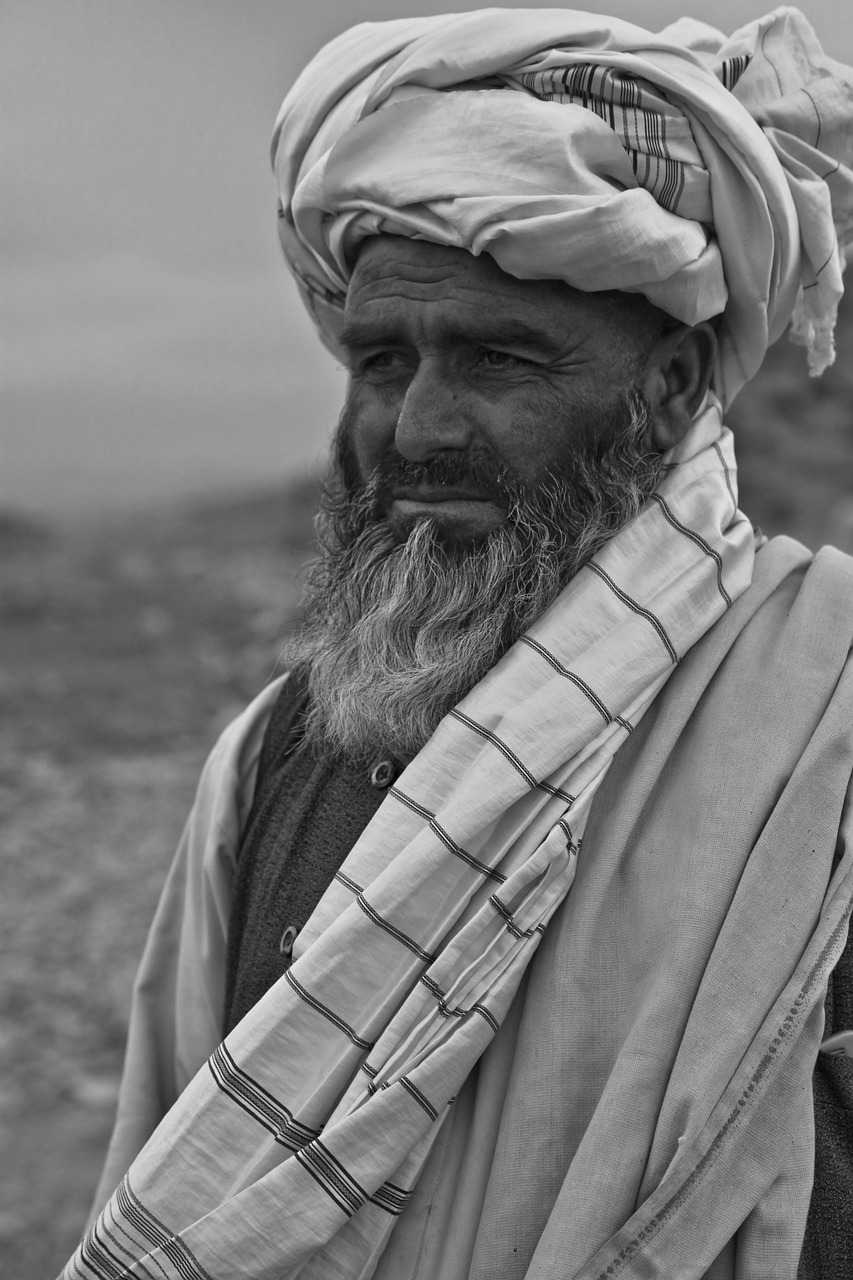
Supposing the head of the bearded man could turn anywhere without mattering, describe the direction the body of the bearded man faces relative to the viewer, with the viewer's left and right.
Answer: facing the viewer and to the left of the viewer

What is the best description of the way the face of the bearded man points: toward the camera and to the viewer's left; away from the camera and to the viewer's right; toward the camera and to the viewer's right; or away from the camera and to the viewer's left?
toward the camera and to the viewer's left
